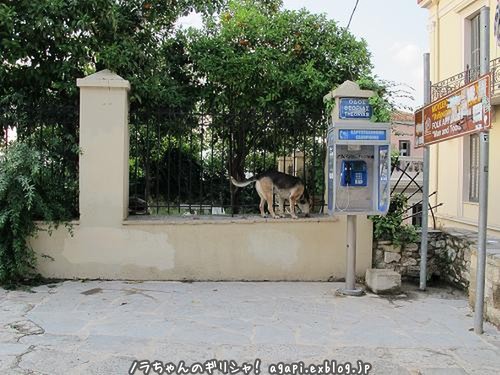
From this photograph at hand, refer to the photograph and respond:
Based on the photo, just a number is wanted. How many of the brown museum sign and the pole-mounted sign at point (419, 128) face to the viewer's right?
0

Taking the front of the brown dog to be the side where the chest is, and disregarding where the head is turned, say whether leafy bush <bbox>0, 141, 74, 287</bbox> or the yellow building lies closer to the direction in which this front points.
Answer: the yellow building

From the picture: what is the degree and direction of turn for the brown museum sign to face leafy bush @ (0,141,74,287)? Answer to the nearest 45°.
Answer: approximately 45° to its right

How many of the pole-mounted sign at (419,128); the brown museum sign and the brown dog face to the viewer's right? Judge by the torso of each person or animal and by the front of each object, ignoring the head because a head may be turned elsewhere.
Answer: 1

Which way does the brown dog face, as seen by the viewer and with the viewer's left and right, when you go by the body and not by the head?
facing to the right of the viewer

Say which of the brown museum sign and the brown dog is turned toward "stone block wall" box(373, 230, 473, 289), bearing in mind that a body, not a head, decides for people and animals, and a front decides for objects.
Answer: the brown dog

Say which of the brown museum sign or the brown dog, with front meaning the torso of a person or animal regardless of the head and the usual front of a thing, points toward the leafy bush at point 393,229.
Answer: the brown dog

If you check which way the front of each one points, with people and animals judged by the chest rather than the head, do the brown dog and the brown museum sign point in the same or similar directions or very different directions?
very different directions

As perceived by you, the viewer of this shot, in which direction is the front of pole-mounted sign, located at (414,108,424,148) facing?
facing the viewer and to the left of the viewer

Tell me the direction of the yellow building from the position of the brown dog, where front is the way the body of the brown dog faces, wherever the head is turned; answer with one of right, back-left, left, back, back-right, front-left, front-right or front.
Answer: front-left
